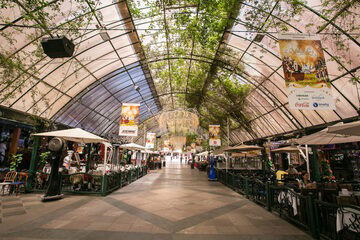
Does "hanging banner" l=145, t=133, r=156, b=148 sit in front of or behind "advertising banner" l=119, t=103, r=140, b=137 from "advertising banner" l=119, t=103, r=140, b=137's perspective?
behind

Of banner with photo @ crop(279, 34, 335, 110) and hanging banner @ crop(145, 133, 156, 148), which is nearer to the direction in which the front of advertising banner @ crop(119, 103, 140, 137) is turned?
the banner with photo

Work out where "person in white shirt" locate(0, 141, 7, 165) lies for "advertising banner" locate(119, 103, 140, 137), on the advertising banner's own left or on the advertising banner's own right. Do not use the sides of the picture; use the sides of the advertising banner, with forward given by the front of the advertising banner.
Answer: on the advertising banner's own right

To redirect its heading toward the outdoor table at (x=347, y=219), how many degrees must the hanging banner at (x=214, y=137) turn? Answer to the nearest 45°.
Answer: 0° — it already faces it

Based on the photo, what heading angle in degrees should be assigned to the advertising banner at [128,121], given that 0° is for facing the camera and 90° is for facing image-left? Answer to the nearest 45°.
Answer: approximately 0°

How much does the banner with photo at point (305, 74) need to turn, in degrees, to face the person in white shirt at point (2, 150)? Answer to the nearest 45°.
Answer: approximately 90° to its right

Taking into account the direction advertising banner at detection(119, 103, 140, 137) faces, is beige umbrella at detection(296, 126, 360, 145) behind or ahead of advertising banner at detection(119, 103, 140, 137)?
ahead

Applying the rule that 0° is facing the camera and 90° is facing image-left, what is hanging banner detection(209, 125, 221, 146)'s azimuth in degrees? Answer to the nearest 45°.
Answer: approximately 0°

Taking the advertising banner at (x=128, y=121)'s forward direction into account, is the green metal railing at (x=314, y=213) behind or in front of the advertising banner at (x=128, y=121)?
in front
